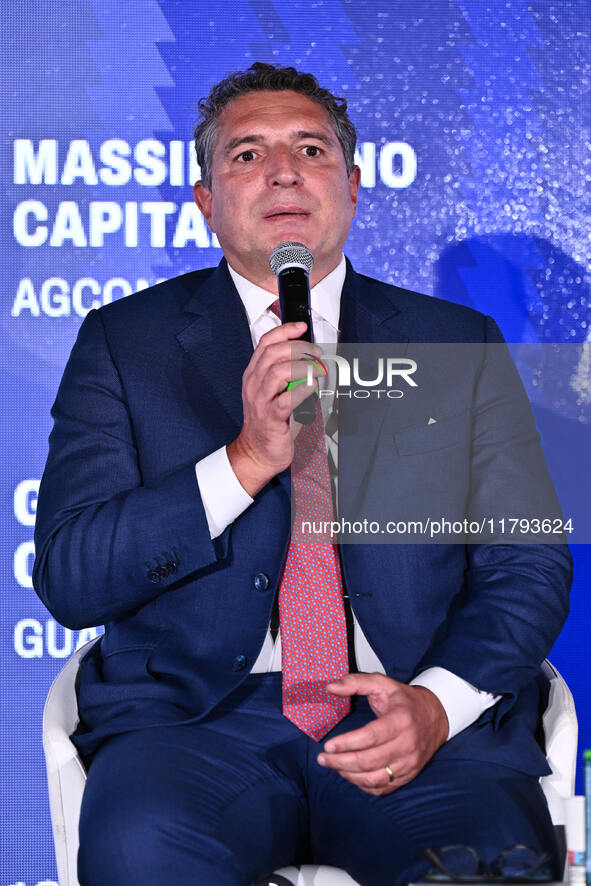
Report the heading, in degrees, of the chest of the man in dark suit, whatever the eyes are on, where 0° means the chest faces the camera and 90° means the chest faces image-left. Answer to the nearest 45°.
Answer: approximately 0°
